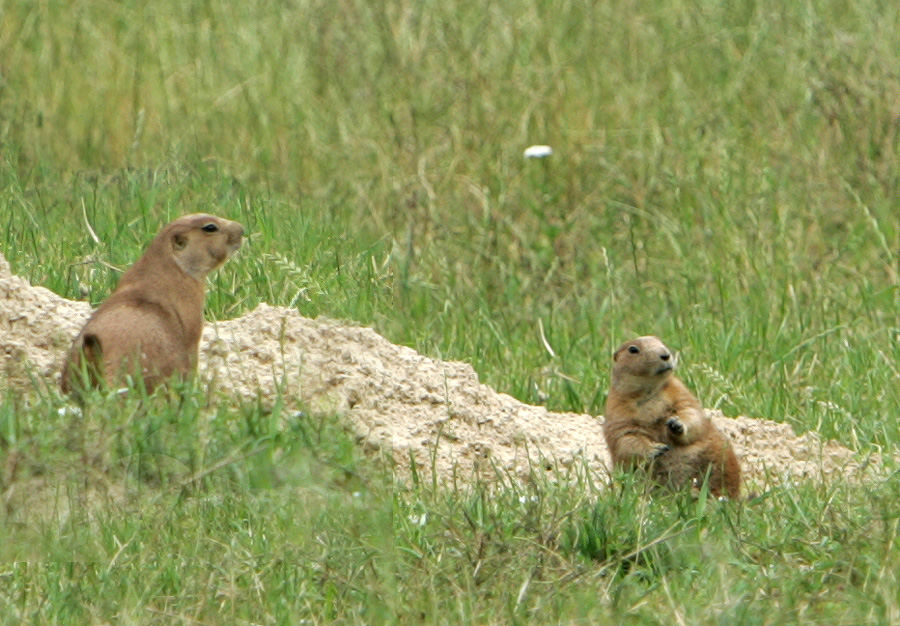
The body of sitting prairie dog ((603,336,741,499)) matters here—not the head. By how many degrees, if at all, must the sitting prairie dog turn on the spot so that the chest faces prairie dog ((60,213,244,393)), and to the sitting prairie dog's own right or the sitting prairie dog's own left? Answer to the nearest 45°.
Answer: approximately 90° to the sitting prairie dog's own right

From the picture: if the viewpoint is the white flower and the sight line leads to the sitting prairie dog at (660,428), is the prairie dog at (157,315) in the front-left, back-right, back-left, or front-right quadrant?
front-right

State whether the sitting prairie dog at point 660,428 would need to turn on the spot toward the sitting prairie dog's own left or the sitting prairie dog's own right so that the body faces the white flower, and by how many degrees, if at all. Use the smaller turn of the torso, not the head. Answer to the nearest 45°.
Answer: approximately 180°

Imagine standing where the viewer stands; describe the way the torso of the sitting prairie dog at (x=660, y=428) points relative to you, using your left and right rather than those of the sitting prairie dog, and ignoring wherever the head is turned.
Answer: facing the viewer

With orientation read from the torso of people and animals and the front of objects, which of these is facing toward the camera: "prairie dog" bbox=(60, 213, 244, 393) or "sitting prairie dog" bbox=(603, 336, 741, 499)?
the sitting prairie dog
